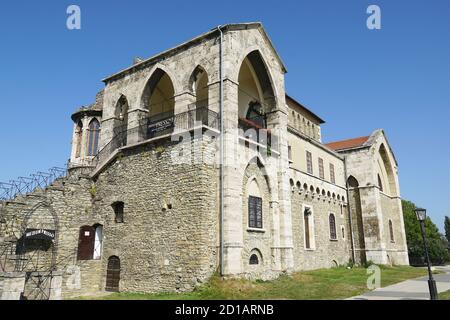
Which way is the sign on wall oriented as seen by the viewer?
toward the camera

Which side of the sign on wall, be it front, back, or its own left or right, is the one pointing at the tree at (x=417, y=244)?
left
